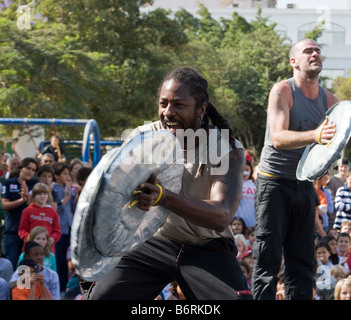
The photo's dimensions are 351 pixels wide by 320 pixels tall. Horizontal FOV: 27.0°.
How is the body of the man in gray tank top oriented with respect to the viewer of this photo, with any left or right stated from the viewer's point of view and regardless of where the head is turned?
facing the viewer and to the right of the viewer

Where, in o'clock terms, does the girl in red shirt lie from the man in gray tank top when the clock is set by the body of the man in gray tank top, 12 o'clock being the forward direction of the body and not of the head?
The girl in red shirt is roughly at 6 o'clock from the man in gray tank top.

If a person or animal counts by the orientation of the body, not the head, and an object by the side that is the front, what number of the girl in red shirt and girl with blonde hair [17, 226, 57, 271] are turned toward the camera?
2

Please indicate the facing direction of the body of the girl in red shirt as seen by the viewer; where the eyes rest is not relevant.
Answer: toward the camera

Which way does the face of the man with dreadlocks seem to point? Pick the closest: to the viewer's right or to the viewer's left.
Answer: to the viewer's left

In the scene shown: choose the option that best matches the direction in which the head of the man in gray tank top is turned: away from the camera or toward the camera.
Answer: toward the camera

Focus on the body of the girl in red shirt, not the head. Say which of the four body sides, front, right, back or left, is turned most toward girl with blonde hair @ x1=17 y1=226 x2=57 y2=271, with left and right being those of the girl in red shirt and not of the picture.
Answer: front

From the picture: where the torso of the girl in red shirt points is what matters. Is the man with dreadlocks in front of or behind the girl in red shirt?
in front

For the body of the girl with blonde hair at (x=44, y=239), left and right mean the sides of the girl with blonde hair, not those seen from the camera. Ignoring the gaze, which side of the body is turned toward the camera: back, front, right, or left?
front

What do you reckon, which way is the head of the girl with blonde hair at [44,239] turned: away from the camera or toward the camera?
toward the camera

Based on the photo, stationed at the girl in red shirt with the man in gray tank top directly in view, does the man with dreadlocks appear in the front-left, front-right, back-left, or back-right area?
front-right

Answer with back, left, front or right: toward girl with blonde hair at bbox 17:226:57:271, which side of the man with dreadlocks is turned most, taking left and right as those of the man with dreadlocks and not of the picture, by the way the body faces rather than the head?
right

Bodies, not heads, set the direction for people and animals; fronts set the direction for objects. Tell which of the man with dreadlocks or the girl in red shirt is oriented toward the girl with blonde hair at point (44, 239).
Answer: the girl in red shirt
